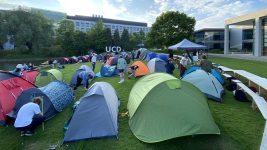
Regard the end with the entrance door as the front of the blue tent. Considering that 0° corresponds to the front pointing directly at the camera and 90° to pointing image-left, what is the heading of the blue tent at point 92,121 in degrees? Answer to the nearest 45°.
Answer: approximately 0°

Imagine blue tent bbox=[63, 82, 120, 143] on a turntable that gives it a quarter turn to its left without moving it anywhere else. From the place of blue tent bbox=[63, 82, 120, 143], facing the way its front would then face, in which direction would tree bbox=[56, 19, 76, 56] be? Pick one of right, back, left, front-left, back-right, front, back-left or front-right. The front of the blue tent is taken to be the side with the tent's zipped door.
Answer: left

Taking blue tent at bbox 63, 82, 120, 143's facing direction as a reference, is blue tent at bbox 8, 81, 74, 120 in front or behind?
behind

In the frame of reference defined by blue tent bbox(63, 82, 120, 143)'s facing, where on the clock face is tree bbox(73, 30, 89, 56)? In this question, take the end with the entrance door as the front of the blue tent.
The tree is roughly at 6 o'clock from the blue tent.

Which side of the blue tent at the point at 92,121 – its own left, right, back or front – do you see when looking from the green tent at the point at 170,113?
left
